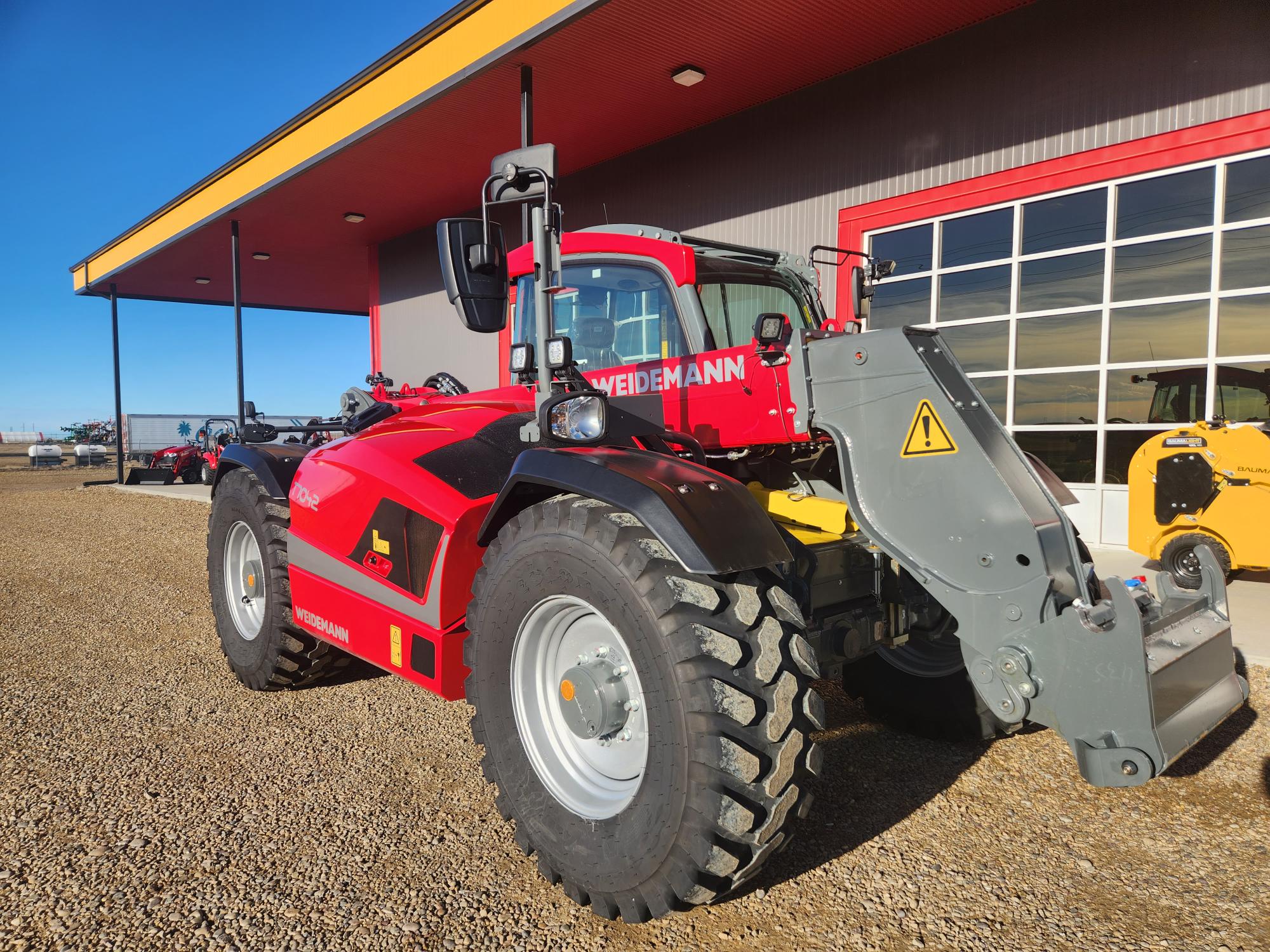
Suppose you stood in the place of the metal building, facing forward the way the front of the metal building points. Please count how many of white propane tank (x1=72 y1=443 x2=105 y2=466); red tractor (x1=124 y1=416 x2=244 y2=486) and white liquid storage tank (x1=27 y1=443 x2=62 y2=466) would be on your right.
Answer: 3

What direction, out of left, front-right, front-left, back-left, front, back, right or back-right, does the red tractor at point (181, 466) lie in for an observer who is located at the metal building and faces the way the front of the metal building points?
right

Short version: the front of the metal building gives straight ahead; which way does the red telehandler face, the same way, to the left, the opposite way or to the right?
to the left

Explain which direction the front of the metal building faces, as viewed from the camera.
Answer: facing the viewer and to the left of the viewer

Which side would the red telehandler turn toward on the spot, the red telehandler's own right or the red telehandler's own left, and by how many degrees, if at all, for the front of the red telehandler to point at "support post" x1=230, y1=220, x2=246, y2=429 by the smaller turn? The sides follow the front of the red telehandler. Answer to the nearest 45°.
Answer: approximately 180°

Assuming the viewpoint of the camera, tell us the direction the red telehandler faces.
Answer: facing the viewer and to the right of the viewer

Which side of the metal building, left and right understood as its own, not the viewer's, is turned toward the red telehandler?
front

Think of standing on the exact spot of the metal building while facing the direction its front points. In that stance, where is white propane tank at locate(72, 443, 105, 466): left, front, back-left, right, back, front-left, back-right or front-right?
right

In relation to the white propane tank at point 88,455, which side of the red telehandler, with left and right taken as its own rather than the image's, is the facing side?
back

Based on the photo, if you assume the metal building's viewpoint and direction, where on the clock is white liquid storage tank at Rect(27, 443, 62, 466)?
The white liquid storage tank is roughly at 3 o'clock from the metal building.

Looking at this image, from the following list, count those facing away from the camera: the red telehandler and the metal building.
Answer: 0

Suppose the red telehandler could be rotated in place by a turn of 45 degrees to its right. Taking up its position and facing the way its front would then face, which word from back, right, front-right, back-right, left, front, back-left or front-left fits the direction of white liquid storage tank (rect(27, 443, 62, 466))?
back-right
